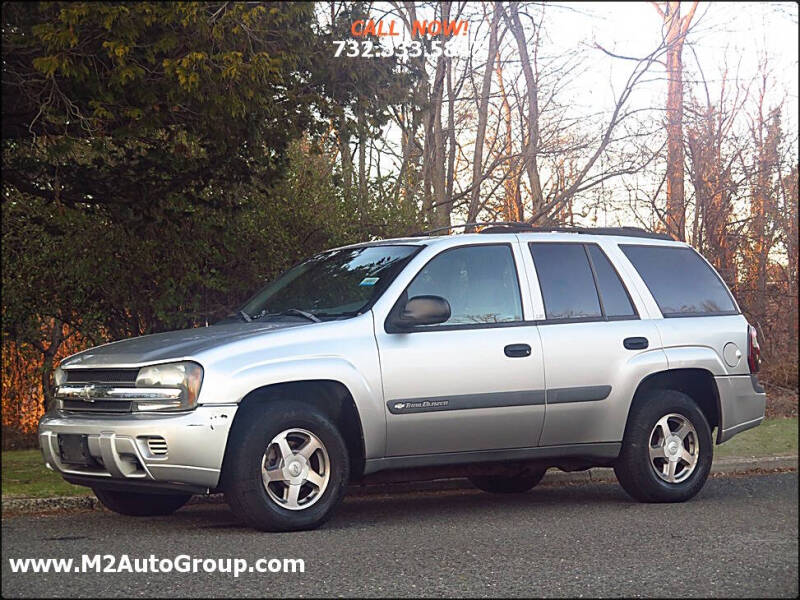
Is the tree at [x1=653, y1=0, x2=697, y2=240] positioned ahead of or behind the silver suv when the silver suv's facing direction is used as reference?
behind
